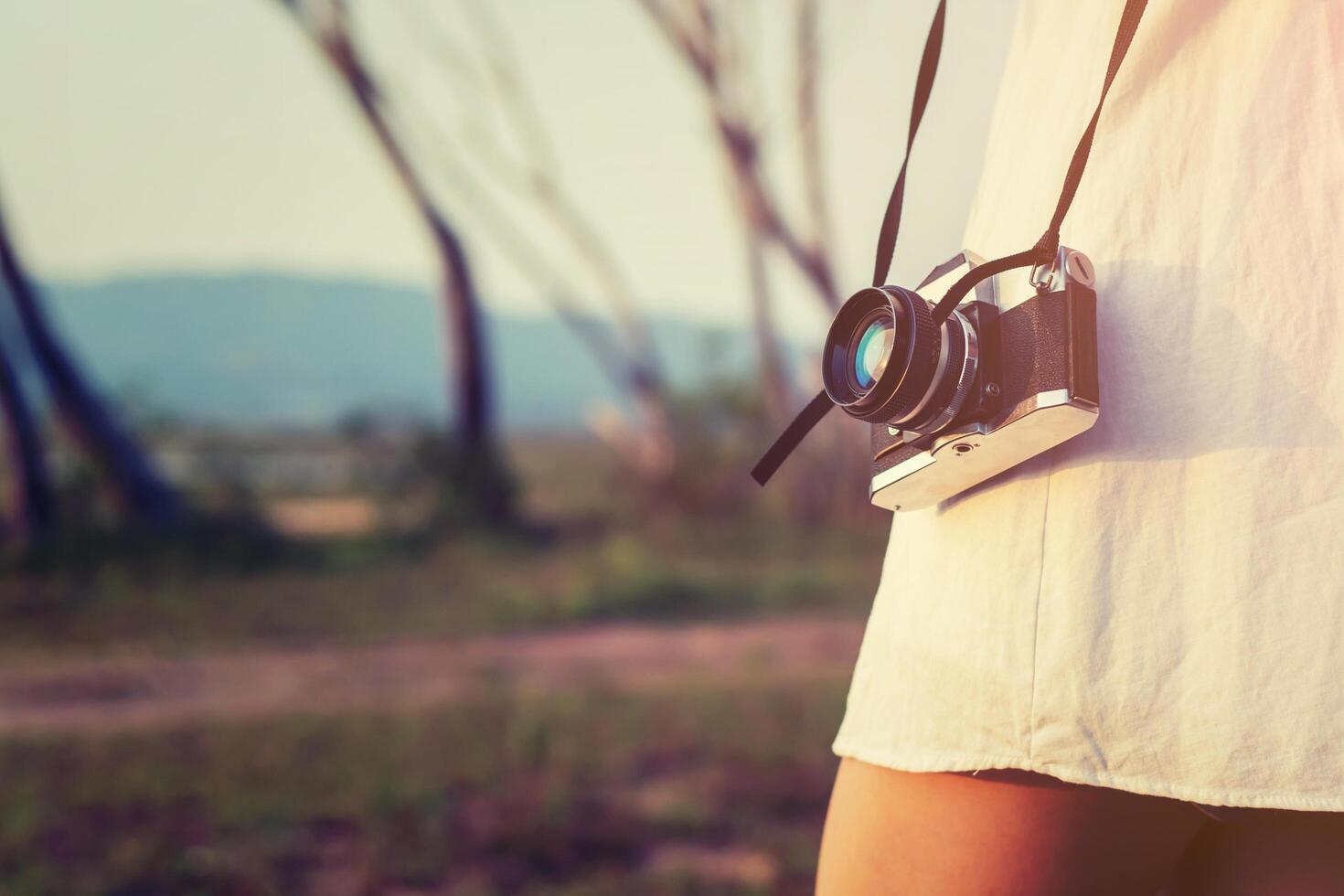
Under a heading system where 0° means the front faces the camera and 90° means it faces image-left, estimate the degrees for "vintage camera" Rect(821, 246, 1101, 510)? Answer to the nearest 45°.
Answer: approximately 45°

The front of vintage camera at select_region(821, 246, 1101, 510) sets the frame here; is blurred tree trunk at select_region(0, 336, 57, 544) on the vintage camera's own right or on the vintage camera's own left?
on the vintage camera's own right

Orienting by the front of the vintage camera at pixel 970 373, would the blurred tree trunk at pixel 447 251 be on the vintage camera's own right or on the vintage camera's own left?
on the vintage camera's own right

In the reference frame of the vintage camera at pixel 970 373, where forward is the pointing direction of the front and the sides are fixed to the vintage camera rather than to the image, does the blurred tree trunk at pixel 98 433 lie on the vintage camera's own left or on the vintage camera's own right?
on the vintage camera's own right
